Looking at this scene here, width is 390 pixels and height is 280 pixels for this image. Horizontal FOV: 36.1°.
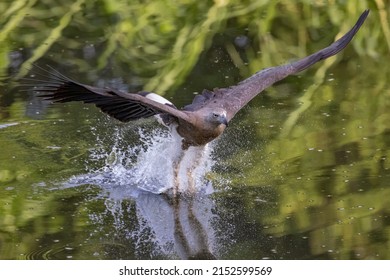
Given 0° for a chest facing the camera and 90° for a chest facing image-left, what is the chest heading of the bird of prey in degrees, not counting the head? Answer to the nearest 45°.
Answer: approximately 315°
